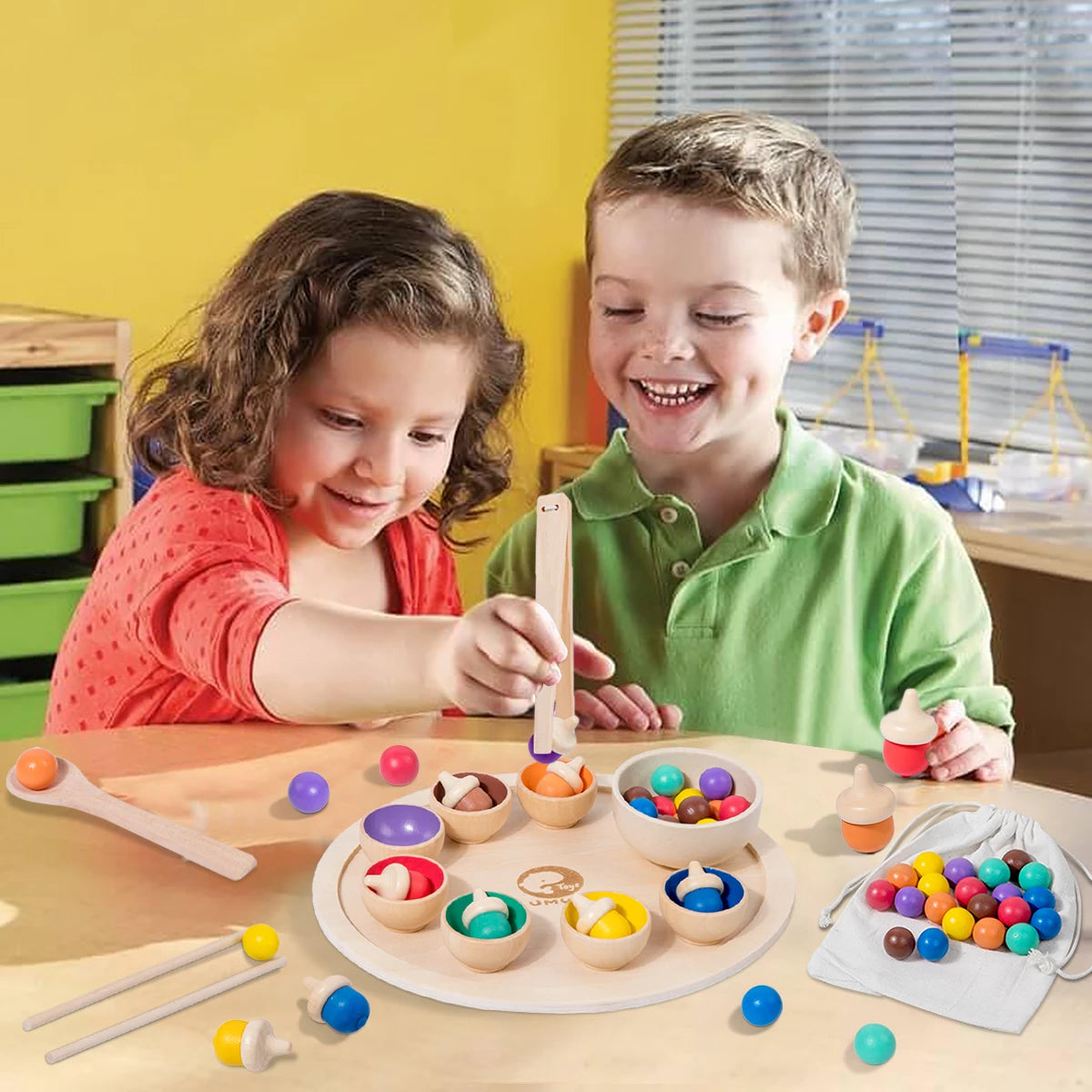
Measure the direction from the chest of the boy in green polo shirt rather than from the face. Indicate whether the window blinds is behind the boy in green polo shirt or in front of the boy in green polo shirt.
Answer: behind

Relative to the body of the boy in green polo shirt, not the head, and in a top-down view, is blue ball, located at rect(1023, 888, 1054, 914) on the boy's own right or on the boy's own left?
on the boy's own left

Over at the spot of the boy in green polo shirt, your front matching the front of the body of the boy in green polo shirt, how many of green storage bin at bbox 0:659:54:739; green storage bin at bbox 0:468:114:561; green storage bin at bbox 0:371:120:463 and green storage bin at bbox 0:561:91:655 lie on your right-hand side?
4

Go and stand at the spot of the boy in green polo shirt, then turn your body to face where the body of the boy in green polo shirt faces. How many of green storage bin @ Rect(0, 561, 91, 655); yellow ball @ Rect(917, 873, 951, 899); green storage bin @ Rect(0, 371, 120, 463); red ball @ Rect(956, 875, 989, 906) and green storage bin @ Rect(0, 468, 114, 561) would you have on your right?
3

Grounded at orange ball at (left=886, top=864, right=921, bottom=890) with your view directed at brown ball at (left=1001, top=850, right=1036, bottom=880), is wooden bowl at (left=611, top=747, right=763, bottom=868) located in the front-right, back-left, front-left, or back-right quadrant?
back-left

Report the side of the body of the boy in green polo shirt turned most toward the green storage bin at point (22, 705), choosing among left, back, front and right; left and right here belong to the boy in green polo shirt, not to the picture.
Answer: right

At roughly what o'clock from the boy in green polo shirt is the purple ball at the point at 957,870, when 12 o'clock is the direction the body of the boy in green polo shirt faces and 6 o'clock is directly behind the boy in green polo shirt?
The purple ball is roughly at 10 o'clock from the boy in green polo shirt.

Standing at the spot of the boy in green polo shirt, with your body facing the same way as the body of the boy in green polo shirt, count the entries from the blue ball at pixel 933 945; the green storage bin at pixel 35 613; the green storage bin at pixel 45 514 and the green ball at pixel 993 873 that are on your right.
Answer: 2

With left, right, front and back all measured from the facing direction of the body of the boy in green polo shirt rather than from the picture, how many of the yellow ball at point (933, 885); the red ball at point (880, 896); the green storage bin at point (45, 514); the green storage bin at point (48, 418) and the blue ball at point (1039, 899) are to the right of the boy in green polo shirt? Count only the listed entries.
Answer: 2

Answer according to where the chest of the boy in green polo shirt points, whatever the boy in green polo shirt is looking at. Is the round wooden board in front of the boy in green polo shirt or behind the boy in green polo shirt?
in front

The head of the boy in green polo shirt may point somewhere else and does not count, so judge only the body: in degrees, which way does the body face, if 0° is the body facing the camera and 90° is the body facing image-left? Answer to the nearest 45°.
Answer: approximately 45°
